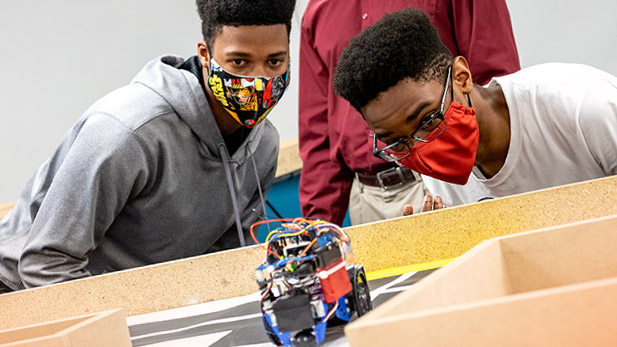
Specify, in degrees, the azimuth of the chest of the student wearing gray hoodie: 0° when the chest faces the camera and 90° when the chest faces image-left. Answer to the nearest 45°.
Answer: approximately 315°

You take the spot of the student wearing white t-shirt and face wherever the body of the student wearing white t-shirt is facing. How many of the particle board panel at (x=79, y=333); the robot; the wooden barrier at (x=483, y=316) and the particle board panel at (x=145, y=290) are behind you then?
0

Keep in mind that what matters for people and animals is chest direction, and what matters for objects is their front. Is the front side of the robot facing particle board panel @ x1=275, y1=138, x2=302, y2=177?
no

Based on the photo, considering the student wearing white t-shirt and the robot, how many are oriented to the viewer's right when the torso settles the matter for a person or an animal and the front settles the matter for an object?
0

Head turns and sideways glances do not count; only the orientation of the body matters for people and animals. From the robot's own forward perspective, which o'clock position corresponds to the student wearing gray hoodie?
The student wearing gray hoodie is roughly at 4 o'clock from the robot.

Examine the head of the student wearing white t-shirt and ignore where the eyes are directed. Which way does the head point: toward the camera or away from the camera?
toward the camera

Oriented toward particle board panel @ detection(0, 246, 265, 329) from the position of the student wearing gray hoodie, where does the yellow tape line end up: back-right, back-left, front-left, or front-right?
front-left

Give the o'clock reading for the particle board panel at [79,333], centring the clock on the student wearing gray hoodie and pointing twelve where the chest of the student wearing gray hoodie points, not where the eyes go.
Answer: The particle board panel is roughly at 2 o'clock from the student wearing gray hoodie.

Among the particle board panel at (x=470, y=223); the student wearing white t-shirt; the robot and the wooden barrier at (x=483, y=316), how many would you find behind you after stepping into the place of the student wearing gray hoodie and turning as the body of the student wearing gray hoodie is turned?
0

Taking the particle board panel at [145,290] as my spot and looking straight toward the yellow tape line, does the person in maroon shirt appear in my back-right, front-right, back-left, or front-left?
front-left

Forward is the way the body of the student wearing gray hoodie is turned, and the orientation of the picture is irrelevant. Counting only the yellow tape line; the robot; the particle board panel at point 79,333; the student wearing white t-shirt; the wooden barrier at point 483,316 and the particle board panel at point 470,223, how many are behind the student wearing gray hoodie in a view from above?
0

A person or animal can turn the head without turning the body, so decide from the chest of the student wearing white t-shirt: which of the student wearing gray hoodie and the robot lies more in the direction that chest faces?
the robot

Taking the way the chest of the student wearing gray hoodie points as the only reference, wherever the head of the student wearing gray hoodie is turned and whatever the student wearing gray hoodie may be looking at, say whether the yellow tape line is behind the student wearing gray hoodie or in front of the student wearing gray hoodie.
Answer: in front

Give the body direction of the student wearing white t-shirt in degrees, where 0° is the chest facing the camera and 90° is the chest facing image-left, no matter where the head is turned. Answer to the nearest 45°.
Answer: approximately 45°

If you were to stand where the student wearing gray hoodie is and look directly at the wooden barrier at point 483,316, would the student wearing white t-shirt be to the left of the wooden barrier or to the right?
left

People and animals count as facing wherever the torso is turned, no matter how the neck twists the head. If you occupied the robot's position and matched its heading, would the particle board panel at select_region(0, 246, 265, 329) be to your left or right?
on your right
